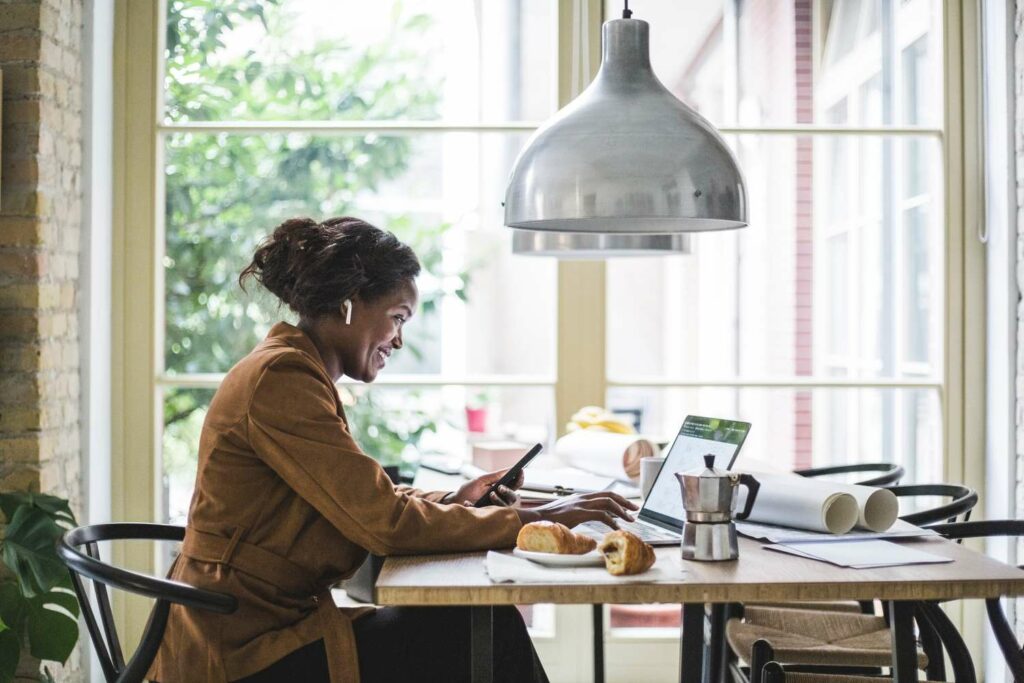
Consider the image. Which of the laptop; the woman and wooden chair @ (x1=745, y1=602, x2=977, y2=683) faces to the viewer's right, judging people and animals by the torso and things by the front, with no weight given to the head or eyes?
the woman

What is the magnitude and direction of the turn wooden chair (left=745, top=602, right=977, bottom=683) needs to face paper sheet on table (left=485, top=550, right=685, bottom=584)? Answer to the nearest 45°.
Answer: approximately 45° to its left

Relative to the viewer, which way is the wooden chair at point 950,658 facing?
to the viewer's left

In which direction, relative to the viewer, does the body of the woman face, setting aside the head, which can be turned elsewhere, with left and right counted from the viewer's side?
facing to the right of the viewer

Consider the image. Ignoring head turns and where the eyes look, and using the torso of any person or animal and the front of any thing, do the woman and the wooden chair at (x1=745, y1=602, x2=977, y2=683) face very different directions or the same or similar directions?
very different directions

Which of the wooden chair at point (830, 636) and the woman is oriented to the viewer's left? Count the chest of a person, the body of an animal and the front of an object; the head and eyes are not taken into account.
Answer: the wooden chair

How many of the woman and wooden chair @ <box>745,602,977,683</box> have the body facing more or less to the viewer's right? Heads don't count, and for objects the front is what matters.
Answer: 1

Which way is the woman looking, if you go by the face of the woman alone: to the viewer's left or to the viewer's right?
to the viewer's right

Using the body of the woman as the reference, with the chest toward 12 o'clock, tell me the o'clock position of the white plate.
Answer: The white plate is roughly at 1 o'clock from the woman.

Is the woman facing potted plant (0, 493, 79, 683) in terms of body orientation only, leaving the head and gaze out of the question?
no

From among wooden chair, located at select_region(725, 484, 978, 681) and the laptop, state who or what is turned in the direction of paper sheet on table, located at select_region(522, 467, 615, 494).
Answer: the wooden chair

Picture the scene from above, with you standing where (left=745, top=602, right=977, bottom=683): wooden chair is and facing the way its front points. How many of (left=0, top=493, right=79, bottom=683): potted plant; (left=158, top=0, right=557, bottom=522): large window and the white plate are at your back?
0
